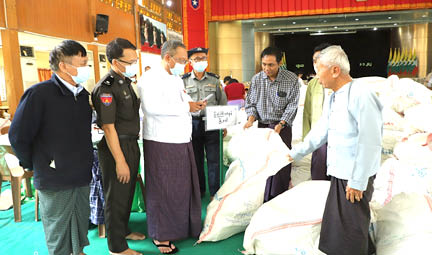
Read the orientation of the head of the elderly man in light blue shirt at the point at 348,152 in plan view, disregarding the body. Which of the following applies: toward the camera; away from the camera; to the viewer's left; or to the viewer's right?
to the viewer's left

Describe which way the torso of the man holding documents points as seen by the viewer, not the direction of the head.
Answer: toward the camera

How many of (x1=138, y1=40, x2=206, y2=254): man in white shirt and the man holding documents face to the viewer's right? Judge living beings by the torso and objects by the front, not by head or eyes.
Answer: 1

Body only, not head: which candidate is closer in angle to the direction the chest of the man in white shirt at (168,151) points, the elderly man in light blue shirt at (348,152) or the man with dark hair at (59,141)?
the elderly man in light blue shirt

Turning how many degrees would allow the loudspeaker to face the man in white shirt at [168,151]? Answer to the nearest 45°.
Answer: approximately 45° to its right

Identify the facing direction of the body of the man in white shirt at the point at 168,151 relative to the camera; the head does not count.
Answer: to the viewer's right

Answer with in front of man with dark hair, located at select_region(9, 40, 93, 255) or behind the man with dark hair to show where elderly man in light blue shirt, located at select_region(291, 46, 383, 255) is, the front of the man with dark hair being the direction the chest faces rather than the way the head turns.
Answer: in front

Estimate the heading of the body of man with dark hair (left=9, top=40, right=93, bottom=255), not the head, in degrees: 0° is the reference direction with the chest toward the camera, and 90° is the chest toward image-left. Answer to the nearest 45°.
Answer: approximately 315°

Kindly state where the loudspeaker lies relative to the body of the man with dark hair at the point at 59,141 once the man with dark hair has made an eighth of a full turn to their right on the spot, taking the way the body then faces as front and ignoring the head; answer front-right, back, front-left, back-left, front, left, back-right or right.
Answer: back

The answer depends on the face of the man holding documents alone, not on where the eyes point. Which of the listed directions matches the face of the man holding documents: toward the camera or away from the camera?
toward the camera

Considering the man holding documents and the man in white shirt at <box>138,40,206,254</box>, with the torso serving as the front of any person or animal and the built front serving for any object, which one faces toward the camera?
the man holding documents

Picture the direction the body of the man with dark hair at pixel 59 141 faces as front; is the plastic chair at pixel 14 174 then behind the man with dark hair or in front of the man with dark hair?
behind

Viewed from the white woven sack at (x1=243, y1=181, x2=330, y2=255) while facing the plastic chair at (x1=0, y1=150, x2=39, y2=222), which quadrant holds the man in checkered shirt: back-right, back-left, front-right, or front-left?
front-right

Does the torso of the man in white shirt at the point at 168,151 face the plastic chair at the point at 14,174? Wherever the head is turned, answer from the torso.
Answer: no

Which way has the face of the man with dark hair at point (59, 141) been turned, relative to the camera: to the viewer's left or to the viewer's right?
to the viewer's right
